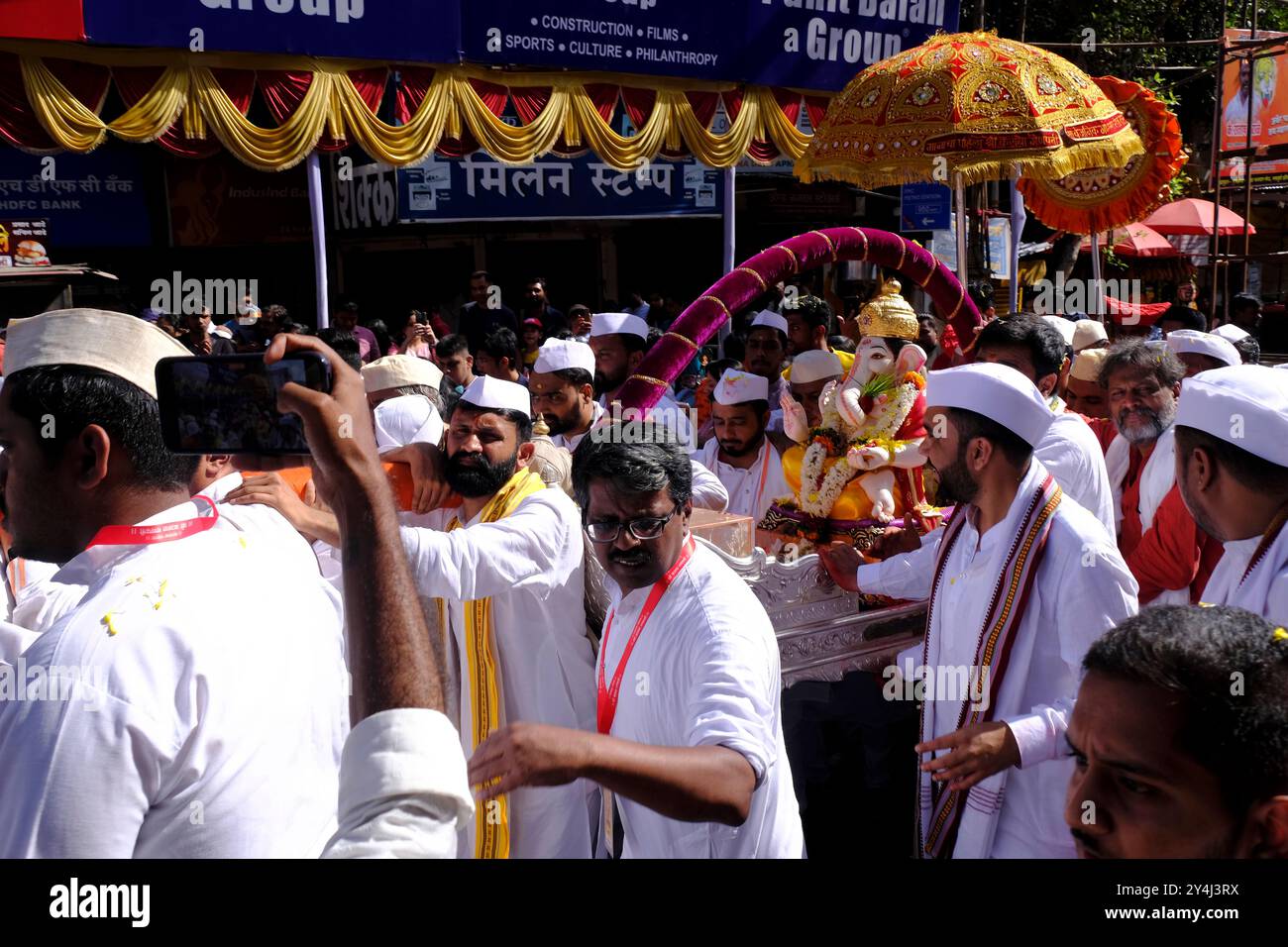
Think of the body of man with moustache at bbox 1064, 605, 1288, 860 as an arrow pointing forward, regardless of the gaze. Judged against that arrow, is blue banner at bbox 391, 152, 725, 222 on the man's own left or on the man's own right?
on the man's own right

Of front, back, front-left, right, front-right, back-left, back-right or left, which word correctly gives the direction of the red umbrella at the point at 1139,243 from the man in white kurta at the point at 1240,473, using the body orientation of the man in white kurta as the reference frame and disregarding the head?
front-right

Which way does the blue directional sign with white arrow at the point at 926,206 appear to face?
toward the camera

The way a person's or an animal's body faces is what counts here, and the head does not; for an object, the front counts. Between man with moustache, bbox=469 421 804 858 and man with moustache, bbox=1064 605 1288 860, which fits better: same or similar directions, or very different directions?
same or similar directions

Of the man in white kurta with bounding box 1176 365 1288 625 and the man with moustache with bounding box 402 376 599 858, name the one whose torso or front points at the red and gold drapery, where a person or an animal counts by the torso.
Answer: the man in white kurta

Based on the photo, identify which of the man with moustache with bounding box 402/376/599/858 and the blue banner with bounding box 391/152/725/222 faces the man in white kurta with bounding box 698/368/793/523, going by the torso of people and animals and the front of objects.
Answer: the blue banner

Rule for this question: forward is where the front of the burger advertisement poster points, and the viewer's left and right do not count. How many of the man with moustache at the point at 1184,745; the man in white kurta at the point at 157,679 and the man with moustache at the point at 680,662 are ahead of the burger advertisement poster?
3

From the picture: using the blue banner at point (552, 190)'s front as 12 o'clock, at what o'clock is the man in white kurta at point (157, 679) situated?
The man in white kurta is roughly at 12 o'clock from the blue banner.

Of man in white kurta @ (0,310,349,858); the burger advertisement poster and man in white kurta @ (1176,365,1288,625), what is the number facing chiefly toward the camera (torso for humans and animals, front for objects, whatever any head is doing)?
1

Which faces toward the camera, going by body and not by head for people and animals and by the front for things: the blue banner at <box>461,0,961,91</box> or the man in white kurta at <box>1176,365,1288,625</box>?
the blue banner

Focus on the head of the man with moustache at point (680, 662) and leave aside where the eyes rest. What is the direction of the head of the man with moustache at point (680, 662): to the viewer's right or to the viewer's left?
to the viewer's left

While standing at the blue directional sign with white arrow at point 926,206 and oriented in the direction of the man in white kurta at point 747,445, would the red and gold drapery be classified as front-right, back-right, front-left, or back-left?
front-right

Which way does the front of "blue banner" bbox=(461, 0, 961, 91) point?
toward the camera

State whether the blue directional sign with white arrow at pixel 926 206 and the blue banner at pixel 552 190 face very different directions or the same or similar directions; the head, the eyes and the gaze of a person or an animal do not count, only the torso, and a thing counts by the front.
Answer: same or similar directions

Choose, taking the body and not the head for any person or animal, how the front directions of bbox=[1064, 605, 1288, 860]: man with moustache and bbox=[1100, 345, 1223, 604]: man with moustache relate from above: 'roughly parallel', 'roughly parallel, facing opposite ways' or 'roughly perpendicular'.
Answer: roughly parallel

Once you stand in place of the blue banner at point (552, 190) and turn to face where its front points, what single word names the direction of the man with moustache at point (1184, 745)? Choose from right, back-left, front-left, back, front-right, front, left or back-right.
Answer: front

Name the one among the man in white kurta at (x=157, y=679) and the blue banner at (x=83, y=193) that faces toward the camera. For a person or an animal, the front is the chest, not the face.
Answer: the blue banner

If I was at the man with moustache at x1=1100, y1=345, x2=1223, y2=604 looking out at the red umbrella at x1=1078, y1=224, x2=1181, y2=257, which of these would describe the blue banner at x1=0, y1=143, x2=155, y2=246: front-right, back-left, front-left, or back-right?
front-left

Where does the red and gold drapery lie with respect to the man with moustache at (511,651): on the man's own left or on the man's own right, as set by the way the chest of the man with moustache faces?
on the man's own right

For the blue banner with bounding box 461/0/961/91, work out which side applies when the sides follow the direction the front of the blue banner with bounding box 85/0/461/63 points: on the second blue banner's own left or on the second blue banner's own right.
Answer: on the second blue banner's own left
